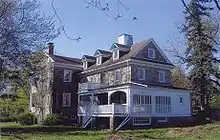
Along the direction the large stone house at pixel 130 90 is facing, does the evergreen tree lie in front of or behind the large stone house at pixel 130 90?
behind

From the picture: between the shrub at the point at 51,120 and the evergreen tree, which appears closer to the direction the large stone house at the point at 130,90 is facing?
the shrub

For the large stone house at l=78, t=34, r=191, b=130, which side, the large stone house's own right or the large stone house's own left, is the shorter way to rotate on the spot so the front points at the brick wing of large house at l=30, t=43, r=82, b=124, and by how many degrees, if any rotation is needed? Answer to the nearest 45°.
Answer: approximately 90° to the large stone house's own right

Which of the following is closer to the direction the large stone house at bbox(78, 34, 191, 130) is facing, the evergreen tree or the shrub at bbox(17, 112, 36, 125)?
the shrub

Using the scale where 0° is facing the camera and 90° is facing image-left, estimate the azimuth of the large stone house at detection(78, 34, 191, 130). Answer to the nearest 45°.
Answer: approximately 45°
